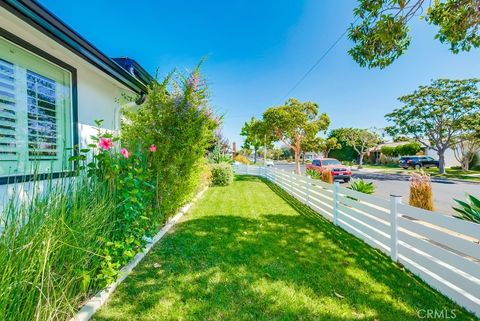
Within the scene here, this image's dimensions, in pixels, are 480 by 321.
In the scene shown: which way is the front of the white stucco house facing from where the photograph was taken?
facing the viewer and to the right of the viewer

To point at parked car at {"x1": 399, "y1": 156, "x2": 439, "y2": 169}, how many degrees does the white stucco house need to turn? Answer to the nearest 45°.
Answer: approximately 45° to its left

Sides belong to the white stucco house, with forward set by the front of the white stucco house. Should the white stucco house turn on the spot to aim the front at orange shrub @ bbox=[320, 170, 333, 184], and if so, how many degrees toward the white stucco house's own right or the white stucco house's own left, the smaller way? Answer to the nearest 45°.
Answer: approximately 45° to the white stucco house's own left

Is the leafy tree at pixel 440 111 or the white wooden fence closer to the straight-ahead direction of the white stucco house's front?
the white wooden fence

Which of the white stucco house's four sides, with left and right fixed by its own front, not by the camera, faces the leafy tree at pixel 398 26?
front

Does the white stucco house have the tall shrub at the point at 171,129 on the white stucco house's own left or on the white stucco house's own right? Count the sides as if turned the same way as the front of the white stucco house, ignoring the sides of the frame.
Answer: on the white stucco house's own left

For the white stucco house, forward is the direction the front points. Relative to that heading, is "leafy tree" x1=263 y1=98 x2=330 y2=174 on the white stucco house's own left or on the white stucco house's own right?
on the white stucco house's own left

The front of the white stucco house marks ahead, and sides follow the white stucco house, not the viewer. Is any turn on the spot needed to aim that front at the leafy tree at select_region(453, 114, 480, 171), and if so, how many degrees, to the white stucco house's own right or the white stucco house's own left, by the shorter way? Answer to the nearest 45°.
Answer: approximately 45° to the white stucco house's own left

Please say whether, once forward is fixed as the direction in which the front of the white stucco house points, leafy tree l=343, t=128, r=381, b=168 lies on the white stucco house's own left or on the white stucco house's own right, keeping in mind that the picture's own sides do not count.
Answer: on the white stucco house's own left

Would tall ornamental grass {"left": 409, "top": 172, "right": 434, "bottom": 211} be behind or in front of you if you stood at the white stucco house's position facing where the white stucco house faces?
in front
